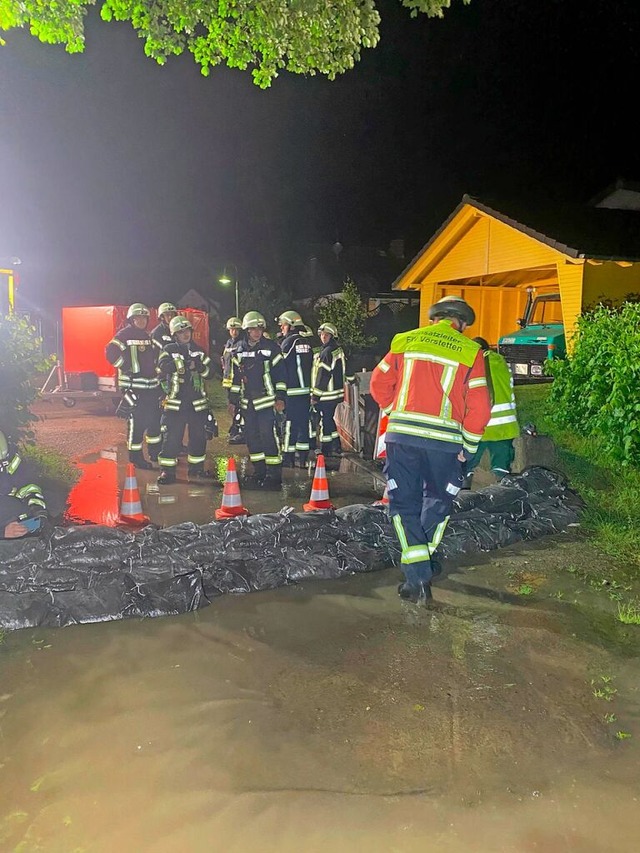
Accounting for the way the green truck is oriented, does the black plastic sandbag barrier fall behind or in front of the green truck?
in front

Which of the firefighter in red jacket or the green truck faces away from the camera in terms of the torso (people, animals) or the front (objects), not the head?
the firefighter in red jacket

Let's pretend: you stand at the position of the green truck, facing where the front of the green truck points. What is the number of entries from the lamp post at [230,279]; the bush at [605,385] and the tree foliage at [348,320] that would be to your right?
2

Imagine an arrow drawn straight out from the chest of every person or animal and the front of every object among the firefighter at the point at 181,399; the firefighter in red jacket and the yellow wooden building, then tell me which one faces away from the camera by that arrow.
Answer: the firefighter in red jacket

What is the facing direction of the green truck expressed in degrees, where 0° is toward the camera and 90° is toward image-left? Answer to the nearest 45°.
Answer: approximately 45°

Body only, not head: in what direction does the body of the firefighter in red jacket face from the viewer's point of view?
away from the camera

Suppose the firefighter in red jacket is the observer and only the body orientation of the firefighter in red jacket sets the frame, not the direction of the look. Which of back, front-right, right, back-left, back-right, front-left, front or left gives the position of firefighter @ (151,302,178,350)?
front-left

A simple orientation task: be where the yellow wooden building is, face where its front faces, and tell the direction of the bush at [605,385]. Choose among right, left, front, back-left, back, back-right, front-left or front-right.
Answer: front-left

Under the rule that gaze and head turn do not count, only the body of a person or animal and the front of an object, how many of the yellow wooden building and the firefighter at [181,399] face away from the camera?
0

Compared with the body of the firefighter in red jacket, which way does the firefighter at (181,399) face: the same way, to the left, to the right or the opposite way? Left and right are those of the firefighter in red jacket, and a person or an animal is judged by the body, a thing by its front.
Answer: the opposite way

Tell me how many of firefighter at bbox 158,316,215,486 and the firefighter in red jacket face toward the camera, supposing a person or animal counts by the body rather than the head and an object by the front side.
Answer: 1

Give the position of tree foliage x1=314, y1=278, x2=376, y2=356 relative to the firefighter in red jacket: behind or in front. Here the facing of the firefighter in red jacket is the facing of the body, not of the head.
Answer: in front

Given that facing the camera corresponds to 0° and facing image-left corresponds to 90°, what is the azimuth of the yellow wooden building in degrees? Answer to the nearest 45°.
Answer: approximately 45°
